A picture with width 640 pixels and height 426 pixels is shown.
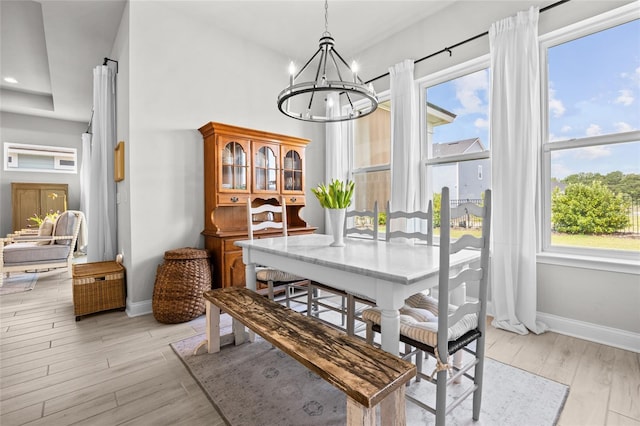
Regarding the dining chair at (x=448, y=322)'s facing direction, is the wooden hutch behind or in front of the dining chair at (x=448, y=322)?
in front

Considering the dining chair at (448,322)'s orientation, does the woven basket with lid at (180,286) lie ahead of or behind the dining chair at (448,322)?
ahead

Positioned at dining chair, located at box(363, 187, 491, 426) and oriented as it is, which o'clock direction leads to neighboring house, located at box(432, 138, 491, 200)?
The neighboring house is roughly at 2 o'clock from the dining chair.

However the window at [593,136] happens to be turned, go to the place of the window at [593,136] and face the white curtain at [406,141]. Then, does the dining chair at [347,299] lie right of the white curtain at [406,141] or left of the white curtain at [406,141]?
left

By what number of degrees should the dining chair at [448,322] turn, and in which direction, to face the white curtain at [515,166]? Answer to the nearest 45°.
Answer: approximately 90° to its right

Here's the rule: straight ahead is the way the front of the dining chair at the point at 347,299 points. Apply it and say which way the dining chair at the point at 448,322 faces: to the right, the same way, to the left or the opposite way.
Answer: to the right

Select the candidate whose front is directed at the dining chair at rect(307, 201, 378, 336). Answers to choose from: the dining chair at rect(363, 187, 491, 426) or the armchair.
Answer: the dining chair at rect(363, 187, 491, 426)

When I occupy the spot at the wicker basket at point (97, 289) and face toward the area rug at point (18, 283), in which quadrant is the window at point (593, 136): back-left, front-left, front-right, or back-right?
back-right

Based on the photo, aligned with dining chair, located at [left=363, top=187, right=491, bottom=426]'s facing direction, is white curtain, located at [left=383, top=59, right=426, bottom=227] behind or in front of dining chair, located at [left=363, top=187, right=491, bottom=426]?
in front

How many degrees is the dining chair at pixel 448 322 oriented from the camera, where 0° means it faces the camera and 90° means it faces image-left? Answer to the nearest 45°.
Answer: approximately 135°

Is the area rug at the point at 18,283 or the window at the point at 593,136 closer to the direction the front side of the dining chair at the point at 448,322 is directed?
the area rug

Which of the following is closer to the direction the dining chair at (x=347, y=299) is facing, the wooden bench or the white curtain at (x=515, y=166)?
the wooden bench

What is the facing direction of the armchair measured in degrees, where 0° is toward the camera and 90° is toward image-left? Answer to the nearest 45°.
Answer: approximately 90°
